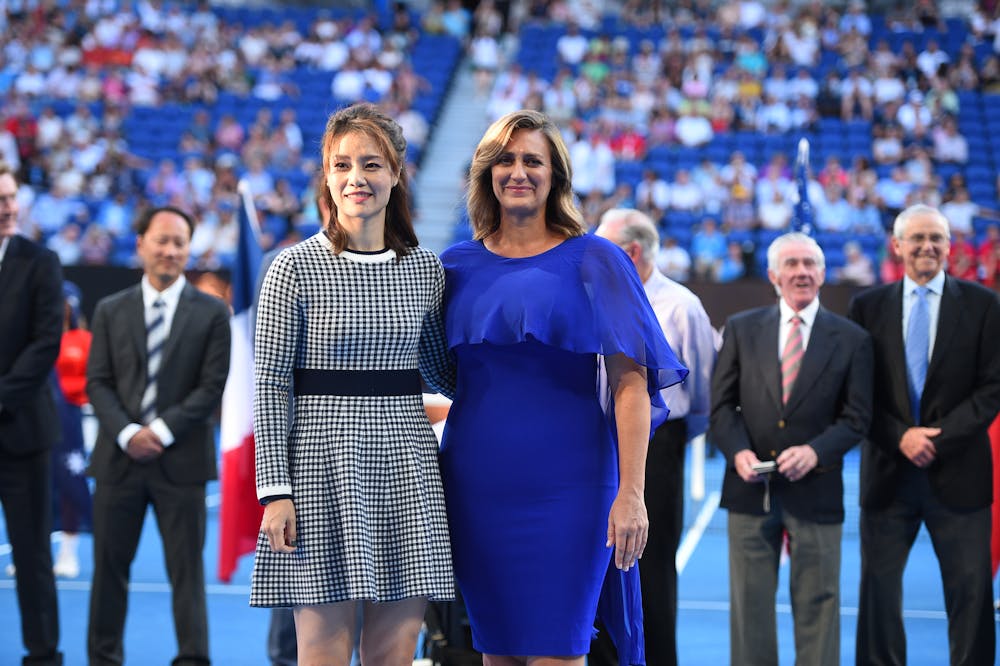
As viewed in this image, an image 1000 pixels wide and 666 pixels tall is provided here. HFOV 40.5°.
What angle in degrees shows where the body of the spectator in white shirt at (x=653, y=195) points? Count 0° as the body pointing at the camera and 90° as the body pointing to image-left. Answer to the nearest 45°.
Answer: approximately 0°

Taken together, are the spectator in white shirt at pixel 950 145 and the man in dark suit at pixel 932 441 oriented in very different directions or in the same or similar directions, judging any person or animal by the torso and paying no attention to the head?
same or similar directions

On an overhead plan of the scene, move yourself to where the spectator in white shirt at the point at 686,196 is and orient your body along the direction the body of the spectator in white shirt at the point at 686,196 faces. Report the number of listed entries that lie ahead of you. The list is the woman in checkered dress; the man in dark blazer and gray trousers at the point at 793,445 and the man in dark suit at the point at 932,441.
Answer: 3

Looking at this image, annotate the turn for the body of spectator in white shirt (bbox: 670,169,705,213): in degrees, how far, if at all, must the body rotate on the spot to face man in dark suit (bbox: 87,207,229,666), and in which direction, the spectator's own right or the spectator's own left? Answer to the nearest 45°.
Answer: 0° — they already face them

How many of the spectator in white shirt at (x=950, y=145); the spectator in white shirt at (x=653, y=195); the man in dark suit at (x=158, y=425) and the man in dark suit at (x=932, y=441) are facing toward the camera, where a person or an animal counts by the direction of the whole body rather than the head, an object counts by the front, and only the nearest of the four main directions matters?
4

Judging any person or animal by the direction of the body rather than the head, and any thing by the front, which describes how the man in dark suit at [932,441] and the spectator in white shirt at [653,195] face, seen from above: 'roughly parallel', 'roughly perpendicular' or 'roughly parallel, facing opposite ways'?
roughly parallel

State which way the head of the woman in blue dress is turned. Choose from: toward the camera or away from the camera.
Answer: toward the camera

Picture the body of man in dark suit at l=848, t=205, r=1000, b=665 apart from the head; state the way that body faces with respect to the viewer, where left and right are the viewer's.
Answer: facing the viewer

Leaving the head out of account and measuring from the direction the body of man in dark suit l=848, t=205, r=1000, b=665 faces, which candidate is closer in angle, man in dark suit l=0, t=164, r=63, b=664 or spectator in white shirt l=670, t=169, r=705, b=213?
the man in dark suit

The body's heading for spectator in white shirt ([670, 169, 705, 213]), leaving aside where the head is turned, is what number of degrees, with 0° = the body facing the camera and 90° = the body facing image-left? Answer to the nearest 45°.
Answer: approximately 0°

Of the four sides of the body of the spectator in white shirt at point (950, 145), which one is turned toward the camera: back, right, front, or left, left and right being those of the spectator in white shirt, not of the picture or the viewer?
front

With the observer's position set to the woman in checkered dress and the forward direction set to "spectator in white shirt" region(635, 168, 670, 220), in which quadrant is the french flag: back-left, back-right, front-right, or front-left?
front-left

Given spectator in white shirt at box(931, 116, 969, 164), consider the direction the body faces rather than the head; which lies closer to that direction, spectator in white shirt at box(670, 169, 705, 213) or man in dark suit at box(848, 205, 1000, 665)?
the man in dark suit

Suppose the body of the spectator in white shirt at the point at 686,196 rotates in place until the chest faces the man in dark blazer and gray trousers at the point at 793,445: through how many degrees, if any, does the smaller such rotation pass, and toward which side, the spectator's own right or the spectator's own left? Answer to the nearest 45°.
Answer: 0° — they already face them

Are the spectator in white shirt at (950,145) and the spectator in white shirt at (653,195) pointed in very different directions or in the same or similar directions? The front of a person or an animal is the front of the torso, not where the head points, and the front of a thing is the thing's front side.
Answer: same or similar directions

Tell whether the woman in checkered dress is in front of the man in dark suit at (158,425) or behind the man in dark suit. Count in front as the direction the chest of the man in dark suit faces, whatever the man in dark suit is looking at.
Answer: in front

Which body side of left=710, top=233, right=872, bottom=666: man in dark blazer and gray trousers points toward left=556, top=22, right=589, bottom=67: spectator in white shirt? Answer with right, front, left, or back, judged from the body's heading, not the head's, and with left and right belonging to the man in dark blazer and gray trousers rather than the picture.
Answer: back
